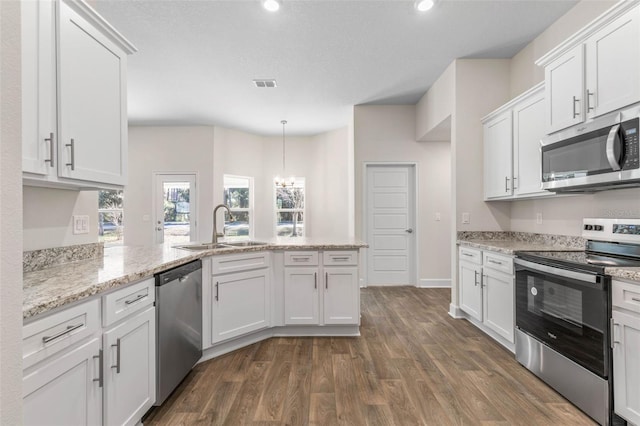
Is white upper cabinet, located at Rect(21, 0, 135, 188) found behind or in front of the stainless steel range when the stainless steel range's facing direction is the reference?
in front

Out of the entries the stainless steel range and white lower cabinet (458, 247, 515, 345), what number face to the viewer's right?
0

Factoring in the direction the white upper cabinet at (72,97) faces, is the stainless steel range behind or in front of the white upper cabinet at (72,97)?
in front

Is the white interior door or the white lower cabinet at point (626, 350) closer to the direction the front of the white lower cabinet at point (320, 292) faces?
the white lower cabinet

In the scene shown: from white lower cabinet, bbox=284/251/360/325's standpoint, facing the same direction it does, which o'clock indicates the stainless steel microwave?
The stainless steel microwave is roughly at 10 o'clock from the white lower cabinet.

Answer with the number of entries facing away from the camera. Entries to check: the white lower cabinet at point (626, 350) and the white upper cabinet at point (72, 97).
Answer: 0

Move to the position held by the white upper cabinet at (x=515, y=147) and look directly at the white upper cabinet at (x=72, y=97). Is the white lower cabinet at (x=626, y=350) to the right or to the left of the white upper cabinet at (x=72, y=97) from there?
left

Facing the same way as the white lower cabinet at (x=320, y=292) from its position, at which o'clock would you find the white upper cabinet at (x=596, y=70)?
The white upper cabinet is roughly at 10 o'clock from the white lower cabinet.

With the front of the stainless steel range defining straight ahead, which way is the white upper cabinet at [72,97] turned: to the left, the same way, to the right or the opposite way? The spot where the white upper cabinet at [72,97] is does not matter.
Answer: the opposite way

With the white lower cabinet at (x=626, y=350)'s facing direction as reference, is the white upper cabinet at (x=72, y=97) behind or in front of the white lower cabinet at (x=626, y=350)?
in front

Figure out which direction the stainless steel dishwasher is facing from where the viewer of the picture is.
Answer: facing the viewer and to the right of the viewer

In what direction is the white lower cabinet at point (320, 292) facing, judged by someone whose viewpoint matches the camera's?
facing the viewer

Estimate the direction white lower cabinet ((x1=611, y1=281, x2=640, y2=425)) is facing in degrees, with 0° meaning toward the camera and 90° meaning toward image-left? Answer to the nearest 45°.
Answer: approximately 45°

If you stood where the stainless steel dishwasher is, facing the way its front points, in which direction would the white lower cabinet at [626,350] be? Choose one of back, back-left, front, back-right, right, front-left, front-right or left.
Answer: front

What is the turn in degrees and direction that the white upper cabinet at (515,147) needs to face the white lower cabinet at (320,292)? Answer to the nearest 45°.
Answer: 0° — it already faces it

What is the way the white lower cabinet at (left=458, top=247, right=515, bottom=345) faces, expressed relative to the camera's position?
facing the viewer and to the left of the viewer

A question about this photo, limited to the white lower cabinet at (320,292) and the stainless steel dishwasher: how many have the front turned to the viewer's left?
0
